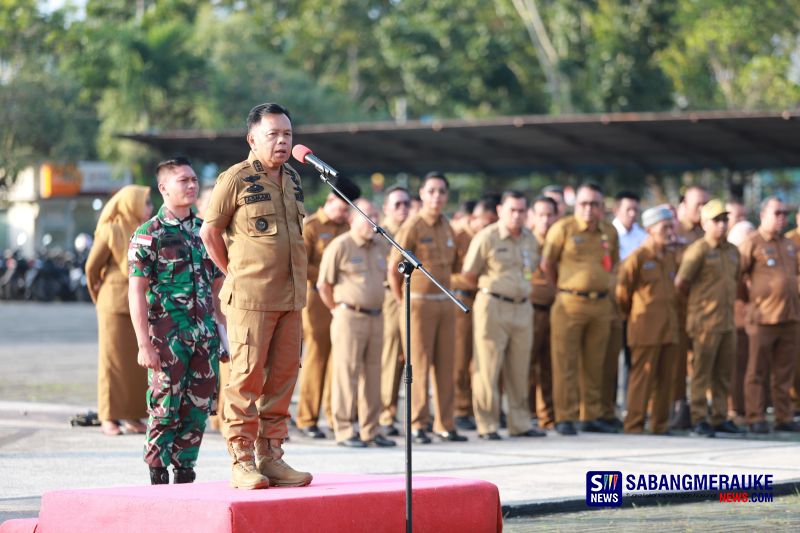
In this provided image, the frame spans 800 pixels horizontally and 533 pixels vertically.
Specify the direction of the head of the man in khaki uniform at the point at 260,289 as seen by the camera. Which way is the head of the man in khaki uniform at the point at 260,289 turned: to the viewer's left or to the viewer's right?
to the viewer's right

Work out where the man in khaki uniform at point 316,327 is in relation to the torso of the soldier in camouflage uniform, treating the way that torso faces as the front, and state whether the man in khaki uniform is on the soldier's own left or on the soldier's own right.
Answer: on the soldier's own left

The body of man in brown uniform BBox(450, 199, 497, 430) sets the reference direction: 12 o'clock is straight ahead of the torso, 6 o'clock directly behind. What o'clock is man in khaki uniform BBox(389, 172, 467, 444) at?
man in khaki uniform BBox(389, 172, 467, 444) is roughly at 2 o'clock from man in brown uniform BBox(450, 199, 497, 430).

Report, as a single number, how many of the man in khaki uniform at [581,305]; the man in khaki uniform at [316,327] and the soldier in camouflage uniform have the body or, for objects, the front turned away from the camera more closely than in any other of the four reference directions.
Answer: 0

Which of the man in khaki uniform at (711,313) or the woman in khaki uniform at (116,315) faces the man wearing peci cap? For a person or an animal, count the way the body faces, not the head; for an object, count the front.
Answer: the woman in khaki uniform

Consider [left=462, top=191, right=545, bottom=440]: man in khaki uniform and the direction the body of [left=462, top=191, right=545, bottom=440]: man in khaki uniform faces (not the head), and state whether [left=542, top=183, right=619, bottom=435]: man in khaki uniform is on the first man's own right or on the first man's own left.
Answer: on the first man's own left

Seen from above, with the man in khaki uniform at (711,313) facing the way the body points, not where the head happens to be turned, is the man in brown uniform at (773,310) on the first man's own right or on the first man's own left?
on the first man's own left

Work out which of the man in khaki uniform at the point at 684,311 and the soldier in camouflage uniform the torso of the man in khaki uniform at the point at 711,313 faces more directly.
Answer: the soldier in camouflage uniform

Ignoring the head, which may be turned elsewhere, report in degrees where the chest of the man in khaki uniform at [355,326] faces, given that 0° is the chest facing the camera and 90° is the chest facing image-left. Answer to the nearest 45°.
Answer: approximately 315°

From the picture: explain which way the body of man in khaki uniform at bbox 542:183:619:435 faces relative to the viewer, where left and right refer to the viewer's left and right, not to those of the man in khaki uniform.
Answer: facing the viewer and to the right of the viewer
